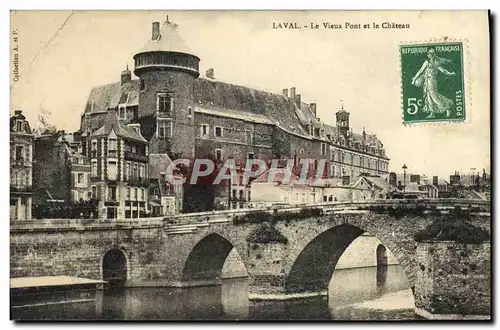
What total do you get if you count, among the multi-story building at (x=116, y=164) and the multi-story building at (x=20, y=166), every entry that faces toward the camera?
2

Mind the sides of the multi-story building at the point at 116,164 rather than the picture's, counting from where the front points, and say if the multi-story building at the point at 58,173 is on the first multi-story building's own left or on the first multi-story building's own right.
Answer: on the first multi-story building's own right

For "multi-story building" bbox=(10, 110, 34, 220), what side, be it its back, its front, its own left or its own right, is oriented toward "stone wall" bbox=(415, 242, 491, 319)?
left

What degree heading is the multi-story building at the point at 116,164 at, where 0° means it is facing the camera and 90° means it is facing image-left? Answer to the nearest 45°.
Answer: approximately 0°

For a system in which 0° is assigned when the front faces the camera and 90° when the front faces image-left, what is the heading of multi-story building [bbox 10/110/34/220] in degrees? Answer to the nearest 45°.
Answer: approximately 0°
